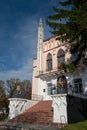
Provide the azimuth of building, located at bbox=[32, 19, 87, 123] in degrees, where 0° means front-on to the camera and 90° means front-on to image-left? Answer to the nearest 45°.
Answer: approximately 45°
